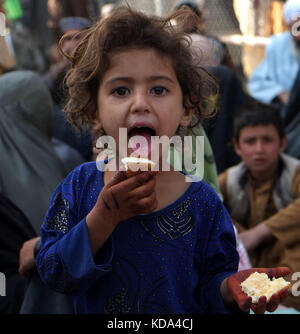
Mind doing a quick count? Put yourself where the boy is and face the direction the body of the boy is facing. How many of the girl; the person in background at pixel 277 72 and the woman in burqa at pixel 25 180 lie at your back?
1

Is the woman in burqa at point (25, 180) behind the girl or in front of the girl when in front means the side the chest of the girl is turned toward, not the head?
behind

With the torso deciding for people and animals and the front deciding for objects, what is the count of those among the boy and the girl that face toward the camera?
2

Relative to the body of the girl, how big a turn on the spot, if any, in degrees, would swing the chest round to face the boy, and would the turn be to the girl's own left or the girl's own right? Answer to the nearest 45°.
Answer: approximately 180°

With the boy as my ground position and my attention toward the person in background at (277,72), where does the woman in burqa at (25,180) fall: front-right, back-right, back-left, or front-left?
back-left

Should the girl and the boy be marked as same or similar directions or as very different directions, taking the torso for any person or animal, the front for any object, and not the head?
same or similar directions

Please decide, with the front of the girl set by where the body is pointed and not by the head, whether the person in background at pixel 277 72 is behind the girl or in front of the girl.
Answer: behind

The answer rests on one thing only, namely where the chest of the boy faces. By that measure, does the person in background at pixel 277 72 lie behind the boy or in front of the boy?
behind

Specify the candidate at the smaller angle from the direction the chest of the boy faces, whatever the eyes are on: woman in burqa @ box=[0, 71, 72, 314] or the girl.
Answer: the girl

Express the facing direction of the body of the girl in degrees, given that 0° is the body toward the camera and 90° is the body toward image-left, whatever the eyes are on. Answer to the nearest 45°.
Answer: approximately 0°

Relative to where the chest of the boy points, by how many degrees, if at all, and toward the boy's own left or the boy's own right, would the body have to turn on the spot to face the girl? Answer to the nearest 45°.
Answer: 0° — they already face them

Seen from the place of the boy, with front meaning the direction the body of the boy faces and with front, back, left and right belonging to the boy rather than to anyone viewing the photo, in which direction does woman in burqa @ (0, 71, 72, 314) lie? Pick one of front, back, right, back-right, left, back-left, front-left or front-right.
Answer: front-right

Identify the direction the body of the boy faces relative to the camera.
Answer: toward the camera

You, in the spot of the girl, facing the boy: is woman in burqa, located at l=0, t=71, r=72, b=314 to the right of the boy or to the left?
left
